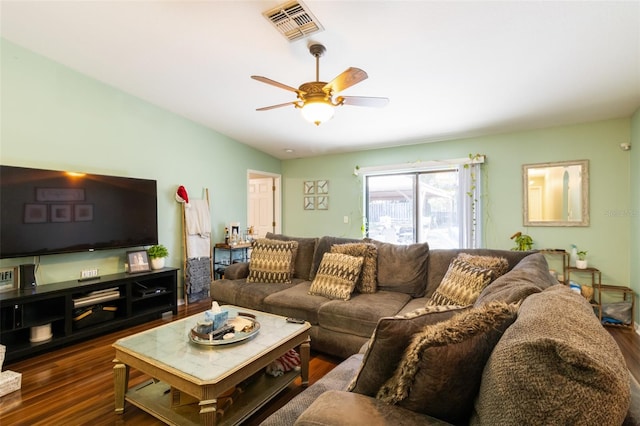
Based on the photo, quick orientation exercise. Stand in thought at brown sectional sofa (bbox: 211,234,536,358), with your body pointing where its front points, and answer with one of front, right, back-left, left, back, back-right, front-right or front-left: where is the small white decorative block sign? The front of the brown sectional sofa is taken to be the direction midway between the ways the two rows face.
front-right

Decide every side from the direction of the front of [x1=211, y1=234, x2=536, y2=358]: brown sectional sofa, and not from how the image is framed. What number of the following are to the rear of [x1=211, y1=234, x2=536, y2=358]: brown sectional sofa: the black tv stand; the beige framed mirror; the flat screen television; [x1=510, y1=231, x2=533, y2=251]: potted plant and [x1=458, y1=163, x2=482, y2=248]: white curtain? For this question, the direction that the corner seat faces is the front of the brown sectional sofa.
3

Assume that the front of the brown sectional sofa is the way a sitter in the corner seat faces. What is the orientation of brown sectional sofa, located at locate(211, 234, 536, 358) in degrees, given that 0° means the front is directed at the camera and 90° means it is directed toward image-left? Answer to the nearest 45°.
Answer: approximately 45°

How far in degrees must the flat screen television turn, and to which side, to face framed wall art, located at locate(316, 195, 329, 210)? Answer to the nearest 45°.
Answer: approximately 45° to its left

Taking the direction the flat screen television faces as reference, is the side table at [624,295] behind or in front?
in front

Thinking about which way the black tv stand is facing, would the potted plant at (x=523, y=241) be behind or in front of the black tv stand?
in front

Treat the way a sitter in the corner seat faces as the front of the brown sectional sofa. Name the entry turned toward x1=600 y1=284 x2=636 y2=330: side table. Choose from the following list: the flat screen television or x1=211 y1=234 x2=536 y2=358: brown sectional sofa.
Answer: the flat screen television

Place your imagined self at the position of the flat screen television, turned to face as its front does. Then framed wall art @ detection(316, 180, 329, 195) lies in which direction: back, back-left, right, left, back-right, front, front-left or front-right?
front-left

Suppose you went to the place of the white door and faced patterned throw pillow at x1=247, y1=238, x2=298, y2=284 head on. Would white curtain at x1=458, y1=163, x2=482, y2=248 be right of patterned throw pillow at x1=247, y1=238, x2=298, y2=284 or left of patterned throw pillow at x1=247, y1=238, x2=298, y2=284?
left

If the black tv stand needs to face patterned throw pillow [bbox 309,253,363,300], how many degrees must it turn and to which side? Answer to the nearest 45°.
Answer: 0° — it already faces it

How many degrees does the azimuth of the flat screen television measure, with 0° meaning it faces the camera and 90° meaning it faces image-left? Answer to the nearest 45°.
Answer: approximately 315°

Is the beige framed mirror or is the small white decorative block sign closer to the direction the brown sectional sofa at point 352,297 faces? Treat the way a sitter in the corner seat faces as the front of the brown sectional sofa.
the small white decorative block sign
